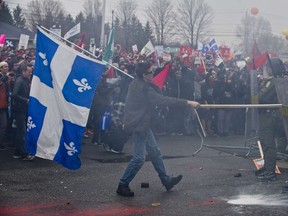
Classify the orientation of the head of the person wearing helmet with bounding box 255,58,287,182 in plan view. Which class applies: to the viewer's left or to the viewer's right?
to the viewer's left

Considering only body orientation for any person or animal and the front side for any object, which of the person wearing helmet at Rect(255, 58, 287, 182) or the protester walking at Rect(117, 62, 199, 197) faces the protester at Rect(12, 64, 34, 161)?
the person wearing helmet

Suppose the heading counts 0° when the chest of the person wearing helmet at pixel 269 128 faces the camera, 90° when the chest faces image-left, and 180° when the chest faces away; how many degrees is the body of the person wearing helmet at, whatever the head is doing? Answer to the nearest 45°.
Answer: approximately 90°

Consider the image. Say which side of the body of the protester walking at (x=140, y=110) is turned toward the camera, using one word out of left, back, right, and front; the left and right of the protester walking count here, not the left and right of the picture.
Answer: right
